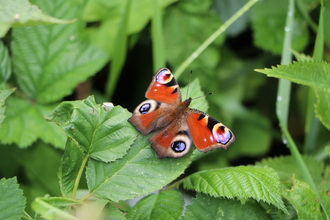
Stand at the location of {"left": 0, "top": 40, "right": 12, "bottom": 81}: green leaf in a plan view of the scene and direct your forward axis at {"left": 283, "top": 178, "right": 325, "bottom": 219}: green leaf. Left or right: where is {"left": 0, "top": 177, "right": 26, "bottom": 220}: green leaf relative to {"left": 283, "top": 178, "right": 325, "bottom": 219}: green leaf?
right

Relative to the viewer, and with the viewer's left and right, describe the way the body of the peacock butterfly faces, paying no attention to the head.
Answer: facing away from the viewer and to the right of the viewer

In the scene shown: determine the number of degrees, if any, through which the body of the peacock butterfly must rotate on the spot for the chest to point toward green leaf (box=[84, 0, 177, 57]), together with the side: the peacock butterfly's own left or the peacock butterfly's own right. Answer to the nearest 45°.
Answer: approximately 90° to the peacock butterfly's own left
